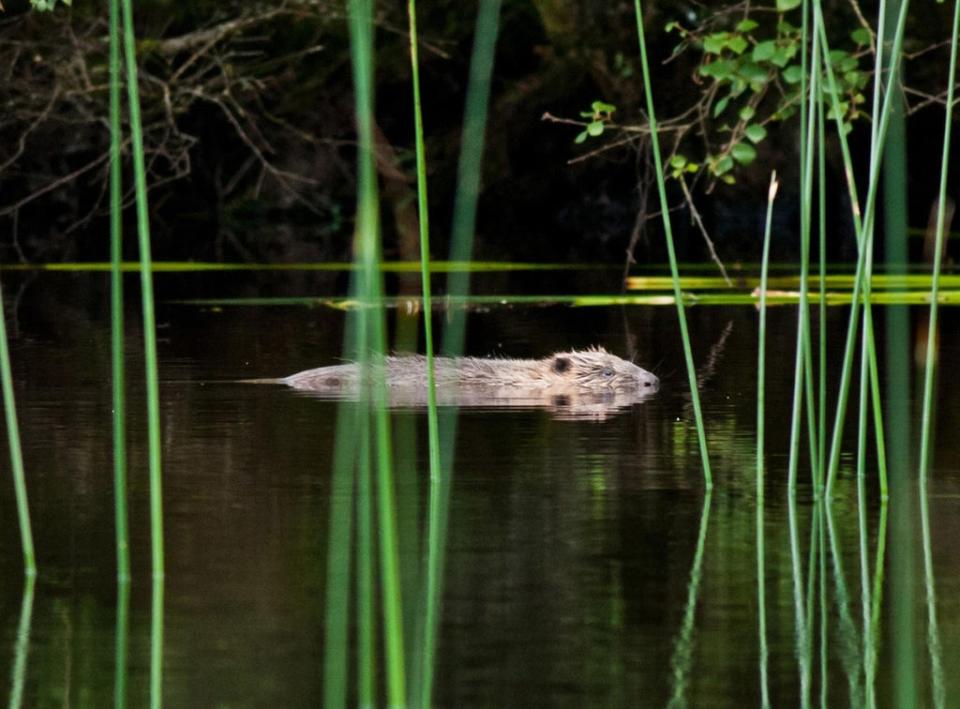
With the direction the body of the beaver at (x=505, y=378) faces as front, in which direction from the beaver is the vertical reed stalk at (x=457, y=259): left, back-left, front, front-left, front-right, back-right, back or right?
right

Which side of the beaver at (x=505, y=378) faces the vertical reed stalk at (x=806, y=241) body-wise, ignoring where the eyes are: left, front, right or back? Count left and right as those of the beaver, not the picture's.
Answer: right

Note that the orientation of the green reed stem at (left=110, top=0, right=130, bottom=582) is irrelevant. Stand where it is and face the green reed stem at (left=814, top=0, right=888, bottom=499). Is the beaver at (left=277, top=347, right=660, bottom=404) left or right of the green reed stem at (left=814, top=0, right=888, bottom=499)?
left

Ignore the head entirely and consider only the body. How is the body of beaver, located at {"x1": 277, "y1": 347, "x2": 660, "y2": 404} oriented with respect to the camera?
to the viewer's right

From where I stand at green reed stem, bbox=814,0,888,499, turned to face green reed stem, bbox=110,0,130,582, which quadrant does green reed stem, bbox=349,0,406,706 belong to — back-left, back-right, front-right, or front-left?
front-left

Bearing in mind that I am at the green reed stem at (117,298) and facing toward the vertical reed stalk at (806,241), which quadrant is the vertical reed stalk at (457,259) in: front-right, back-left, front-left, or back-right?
front-right

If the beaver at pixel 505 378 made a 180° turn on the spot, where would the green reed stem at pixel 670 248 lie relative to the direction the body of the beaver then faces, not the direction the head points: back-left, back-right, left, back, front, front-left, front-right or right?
left

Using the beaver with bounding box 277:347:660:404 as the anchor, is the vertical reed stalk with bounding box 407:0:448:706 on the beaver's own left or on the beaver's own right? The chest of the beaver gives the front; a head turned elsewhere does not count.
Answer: on the beaver's own right

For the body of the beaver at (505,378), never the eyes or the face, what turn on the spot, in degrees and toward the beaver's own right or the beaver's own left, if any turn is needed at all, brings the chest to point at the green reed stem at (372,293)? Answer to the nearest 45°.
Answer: approximately 90° to the beaver's own right

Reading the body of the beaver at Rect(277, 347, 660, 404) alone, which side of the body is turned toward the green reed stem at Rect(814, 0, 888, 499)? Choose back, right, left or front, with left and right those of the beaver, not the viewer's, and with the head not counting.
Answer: right
